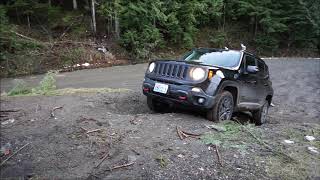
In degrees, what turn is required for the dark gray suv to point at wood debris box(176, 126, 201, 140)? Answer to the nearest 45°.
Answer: approximately 45° to its left

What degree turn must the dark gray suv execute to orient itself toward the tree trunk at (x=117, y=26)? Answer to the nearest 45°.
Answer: approximately 135° to its right

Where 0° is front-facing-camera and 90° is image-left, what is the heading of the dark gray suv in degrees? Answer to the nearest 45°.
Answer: approximately 45°

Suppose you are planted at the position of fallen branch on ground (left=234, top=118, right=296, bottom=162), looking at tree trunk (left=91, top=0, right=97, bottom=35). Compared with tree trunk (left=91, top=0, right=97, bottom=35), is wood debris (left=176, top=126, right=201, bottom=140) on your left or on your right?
left

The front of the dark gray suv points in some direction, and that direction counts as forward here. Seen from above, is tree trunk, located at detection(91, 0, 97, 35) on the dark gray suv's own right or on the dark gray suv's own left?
on the dark gray suv's own right

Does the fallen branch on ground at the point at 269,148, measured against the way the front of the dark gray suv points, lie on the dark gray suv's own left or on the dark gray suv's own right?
on the dark gray suv's own left

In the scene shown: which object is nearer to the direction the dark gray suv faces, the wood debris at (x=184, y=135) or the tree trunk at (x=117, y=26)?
the wood debris
